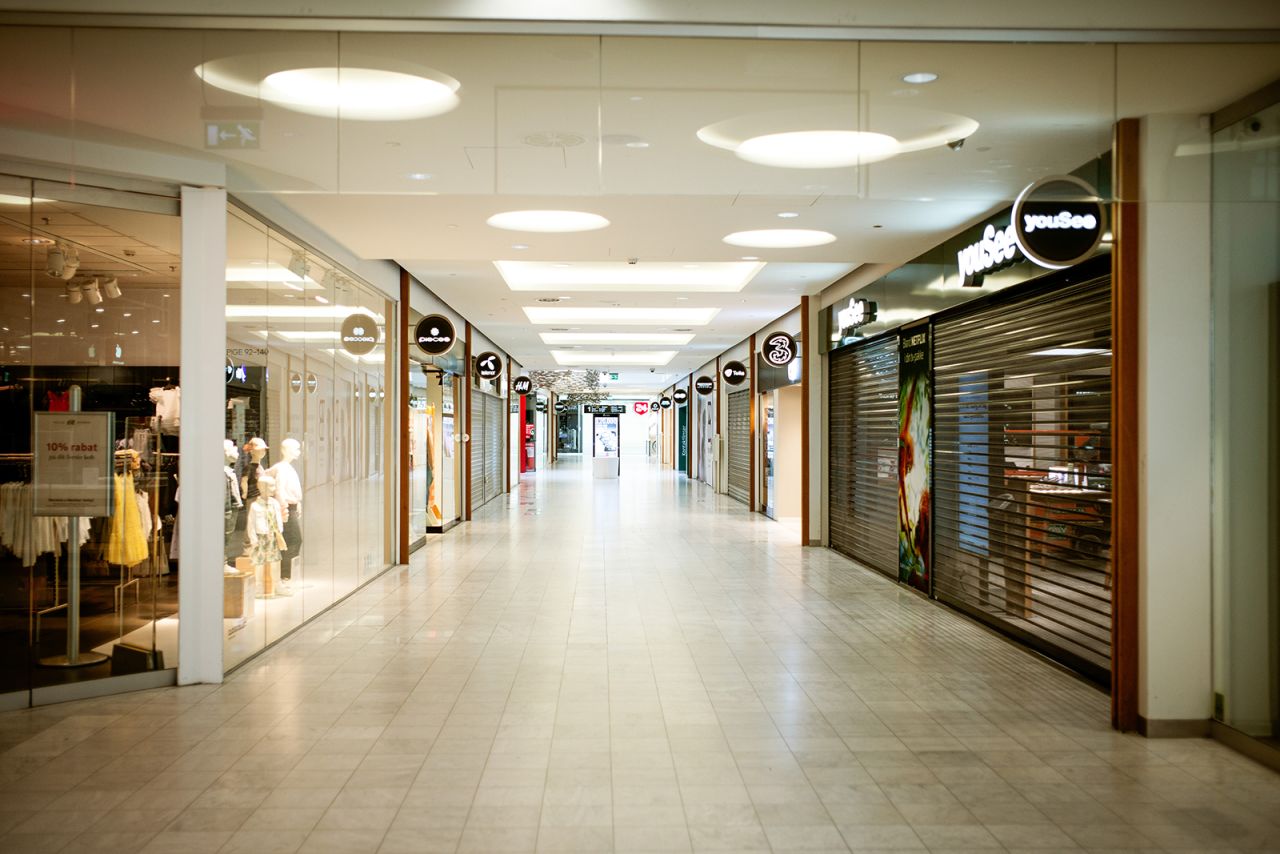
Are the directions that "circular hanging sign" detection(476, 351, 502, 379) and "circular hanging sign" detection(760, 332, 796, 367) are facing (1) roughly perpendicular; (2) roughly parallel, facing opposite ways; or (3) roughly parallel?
roughly parallel

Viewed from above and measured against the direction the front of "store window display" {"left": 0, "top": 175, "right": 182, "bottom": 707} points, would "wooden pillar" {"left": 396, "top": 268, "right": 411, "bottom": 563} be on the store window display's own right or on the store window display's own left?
on the store window display's own left

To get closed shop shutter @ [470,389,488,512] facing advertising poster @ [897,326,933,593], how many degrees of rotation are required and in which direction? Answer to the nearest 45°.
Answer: approximately 90° to its right

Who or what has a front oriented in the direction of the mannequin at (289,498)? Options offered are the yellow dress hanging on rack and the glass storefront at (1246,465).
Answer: the glass storefront

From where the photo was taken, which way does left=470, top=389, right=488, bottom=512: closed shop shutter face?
to the viewer's right

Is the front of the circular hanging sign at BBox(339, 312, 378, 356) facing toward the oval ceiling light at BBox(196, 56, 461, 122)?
yes

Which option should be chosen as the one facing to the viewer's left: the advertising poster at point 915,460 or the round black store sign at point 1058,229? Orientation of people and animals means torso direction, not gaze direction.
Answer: the advertising poster

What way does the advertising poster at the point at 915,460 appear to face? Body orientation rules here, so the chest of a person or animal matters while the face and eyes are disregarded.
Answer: to the viewer's left

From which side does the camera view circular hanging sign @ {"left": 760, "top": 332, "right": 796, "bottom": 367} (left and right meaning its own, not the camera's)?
front

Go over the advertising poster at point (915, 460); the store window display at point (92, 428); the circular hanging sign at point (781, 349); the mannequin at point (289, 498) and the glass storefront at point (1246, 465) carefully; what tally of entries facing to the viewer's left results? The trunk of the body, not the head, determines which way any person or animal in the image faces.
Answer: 2

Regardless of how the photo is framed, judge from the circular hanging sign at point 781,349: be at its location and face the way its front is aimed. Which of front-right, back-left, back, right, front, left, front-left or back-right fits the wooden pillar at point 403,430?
front-right

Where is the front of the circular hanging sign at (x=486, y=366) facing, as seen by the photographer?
facing the viewer

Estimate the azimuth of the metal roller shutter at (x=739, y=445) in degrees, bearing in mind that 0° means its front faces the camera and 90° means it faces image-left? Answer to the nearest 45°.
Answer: approximately 45°

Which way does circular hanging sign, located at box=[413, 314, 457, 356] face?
toward the camera

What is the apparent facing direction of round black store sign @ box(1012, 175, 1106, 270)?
toward the camera
